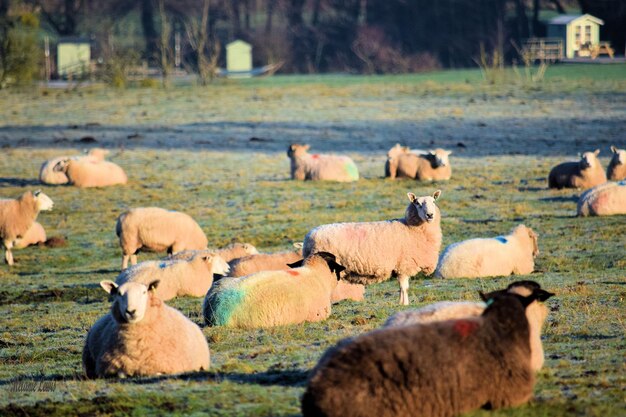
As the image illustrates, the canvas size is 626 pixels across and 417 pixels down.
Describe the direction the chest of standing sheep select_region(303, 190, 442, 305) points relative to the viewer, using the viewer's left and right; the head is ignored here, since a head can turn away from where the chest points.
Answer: facing to the right of the viewer

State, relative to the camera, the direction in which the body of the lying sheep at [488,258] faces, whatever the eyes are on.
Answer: to the viewer's right

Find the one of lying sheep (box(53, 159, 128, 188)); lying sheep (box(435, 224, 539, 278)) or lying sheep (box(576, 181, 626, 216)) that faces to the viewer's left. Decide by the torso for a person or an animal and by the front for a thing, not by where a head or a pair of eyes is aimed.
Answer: lying sheep (box(53, 159, 128, 188))

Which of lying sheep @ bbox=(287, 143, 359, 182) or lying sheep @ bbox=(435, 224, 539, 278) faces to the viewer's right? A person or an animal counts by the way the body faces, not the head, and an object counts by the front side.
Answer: lying sheep @ bbox=(435, 224, 539, 278)

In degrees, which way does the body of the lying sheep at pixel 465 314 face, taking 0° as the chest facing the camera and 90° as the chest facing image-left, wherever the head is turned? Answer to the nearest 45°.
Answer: approximately 270°

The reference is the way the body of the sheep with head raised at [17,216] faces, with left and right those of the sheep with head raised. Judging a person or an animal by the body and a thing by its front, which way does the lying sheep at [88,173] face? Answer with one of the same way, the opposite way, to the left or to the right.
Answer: the opposite way

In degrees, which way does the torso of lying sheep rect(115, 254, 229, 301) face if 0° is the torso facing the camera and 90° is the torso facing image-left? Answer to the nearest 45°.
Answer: approximately 270°

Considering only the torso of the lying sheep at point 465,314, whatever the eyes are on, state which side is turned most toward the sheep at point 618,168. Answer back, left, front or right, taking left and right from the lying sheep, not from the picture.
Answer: left

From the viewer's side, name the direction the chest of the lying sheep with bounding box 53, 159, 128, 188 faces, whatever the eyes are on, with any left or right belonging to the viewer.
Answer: facing to the left of the viewer

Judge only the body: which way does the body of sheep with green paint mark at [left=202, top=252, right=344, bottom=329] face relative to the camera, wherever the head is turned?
to the viewer's right
